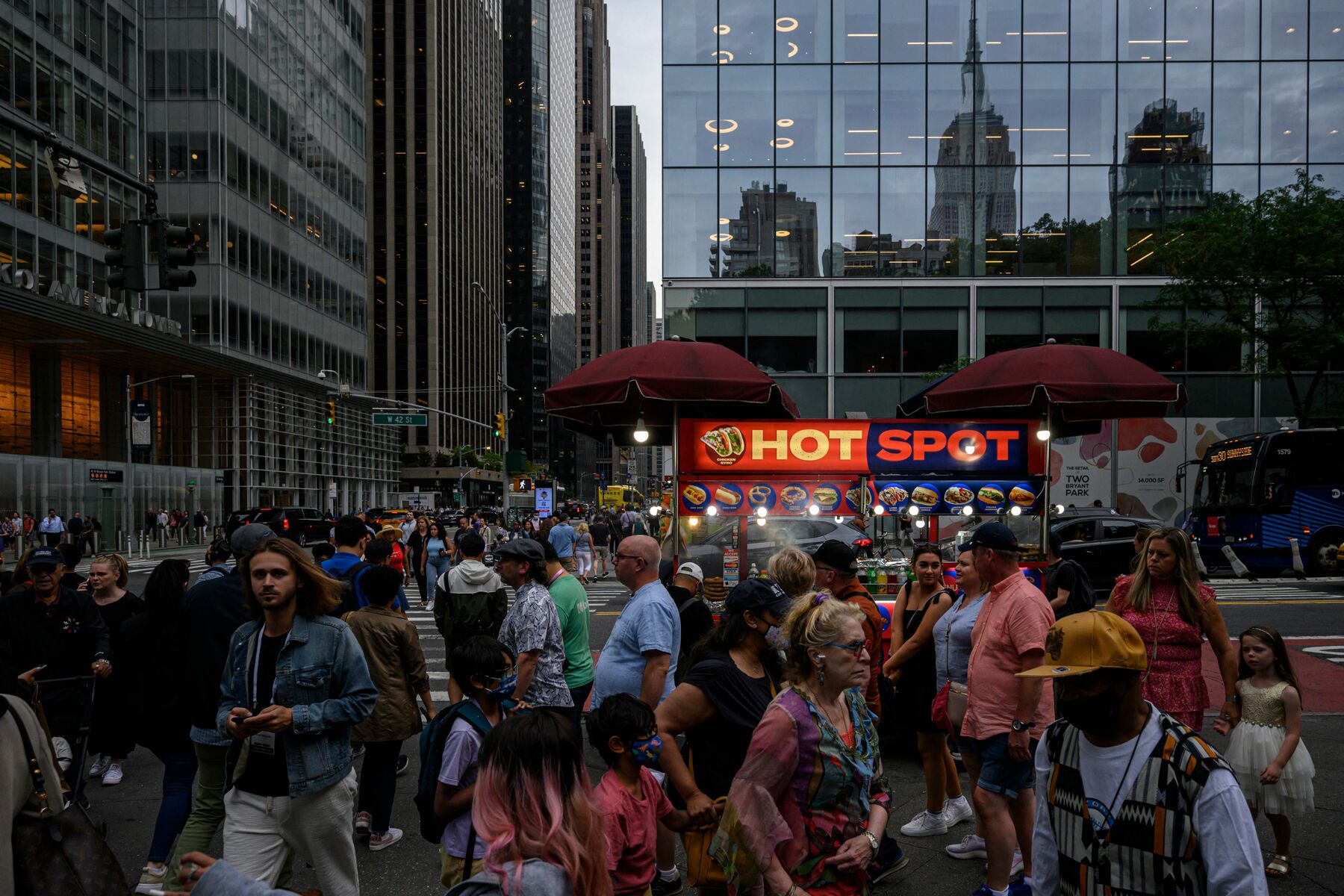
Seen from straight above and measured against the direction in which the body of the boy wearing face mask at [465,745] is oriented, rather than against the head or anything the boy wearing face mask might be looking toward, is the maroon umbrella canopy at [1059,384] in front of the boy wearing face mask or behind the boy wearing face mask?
in front

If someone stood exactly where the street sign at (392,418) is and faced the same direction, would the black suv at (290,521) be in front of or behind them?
in front

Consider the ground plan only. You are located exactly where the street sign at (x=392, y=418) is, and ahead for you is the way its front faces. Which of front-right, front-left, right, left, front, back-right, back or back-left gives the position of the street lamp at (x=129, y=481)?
right

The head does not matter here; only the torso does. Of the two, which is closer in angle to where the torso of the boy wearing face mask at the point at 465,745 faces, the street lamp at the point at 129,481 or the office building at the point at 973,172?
the office building

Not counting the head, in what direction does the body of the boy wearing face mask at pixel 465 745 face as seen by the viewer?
to the viewer's right

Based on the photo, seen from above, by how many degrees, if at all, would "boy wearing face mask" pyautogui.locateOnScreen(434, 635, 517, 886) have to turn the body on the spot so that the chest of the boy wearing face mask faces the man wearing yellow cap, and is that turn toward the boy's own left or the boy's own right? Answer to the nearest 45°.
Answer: approximately 45° to the boy's own right

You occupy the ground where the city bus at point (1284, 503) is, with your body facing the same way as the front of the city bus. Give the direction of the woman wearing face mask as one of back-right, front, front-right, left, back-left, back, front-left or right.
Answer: front-left

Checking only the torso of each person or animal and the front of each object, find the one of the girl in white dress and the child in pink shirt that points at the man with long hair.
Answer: the girl in white dress

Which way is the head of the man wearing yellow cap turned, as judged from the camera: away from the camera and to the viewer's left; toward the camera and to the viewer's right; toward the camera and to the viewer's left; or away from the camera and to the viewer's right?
toward the camera and to the viewer's left

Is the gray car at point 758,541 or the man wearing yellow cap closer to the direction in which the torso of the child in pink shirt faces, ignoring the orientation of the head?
the man wearing yellow cap

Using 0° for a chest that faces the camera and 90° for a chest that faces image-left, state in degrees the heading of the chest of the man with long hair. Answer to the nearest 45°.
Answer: approximately 45°

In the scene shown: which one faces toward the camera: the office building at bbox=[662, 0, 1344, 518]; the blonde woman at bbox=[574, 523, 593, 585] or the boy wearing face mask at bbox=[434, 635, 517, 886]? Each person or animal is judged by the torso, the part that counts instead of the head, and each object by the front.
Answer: the office building

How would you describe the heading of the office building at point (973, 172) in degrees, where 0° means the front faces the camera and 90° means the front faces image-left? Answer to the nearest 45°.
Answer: approximately 0°

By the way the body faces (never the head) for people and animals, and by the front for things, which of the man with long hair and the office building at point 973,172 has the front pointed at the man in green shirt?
the office building

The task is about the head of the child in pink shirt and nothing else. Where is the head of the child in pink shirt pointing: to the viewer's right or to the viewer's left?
to the viewer's right

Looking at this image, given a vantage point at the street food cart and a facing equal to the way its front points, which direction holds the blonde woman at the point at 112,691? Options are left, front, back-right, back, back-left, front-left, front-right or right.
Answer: front-right
